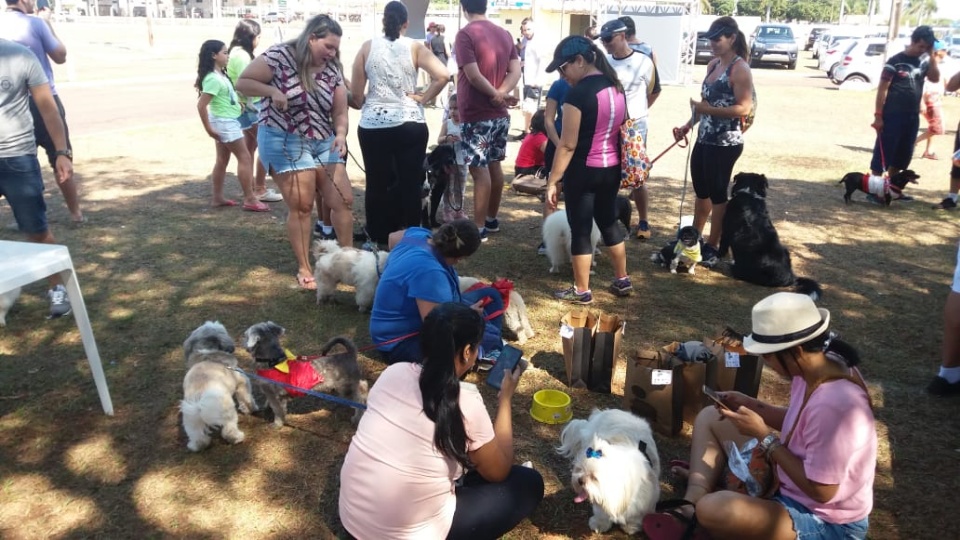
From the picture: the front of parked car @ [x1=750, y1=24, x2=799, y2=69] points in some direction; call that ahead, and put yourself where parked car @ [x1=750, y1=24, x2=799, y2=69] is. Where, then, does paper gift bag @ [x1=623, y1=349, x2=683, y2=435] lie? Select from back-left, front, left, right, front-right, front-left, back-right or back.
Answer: front

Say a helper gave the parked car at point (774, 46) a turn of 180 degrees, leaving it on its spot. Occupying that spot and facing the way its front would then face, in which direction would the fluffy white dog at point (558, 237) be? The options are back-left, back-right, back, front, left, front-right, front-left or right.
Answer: back

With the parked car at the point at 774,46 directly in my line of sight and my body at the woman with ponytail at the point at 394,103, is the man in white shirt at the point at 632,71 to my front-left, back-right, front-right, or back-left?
front-right

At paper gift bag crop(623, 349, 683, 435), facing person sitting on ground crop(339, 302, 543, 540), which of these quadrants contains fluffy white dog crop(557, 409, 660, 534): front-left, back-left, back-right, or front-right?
front-left

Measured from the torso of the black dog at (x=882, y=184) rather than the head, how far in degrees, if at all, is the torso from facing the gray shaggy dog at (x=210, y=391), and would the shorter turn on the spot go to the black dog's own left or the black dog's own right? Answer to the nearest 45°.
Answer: approximately 90° to the black dog's own right

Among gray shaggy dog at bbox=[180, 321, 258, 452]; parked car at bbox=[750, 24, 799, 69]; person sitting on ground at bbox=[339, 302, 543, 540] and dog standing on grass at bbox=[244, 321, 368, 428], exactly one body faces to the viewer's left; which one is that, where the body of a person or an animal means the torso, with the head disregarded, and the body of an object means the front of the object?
the dog standing on grass

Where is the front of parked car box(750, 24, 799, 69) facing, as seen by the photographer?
facing the viewer

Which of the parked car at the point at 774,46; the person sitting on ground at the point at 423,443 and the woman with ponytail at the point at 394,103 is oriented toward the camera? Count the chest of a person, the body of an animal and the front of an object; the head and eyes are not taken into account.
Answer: the parked car

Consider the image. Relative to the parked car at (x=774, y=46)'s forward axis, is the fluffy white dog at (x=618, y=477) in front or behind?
in front

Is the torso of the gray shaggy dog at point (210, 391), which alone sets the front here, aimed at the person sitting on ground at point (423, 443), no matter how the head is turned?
no

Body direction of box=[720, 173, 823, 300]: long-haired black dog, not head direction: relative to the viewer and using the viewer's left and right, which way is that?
facing away from the viewer and to the left of the viewer

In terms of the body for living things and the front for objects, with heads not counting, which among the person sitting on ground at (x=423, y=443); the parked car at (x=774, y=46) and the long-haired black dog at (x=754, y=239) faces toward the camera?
the parked car

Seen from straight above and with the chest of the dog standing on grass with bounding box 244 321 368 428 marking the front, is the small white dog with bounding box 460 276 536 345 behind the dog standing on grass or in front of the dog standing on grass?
behind
